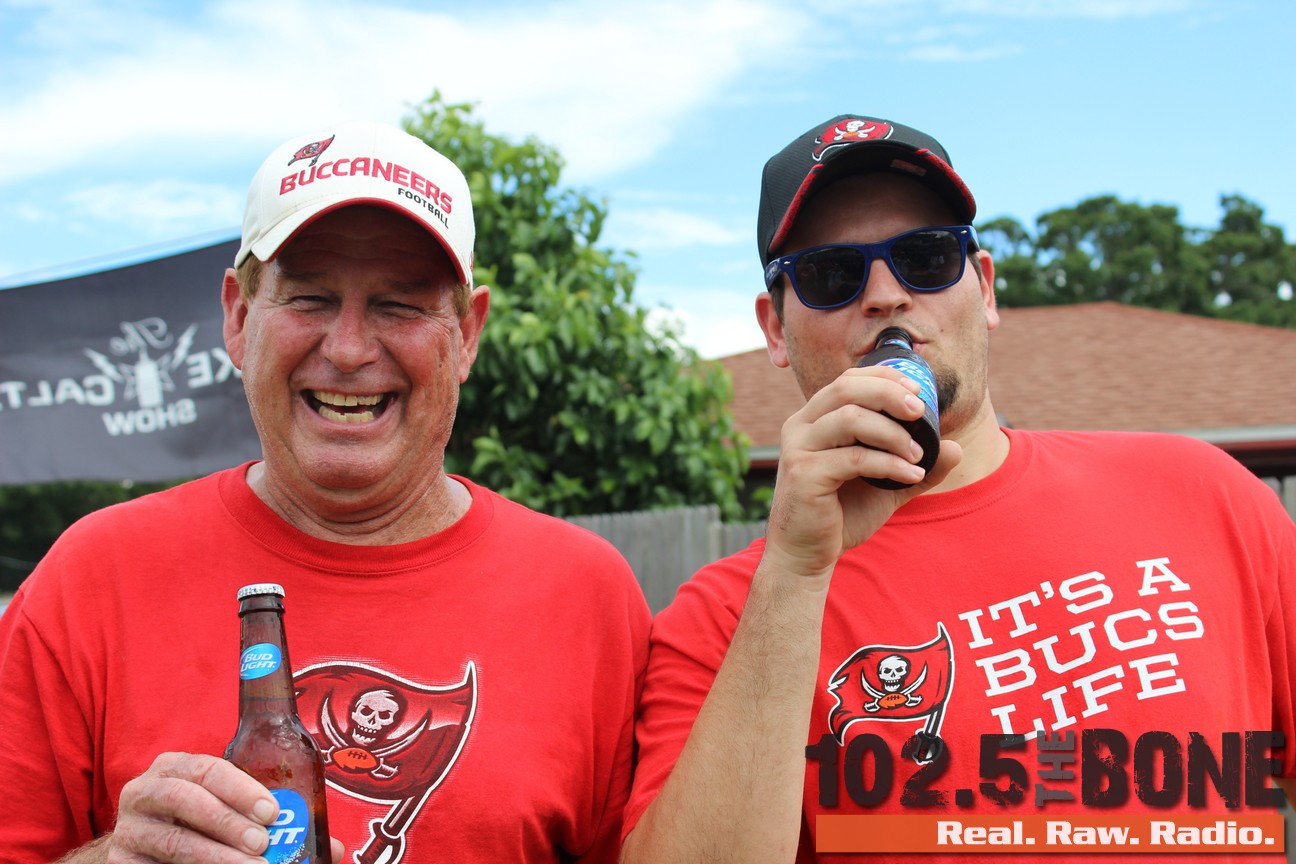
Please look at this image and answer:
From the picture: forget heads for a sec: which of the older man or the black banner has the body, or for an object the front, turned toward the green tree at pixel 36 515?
the black banner

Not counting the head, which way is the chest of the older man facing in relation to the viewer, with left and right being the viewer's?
facing the viewer

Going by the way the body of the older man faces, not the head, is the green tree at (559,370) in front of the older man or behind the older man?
behind

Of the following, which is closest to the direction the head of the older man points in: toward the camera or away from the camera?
toward the camera

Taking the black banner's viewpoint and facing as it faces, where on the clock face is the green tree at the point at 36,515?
The green tree is roughly at 12 o'clock from the black banner.

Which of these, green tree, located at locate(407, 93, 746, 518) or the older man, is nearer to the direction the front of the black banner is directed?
the green tree

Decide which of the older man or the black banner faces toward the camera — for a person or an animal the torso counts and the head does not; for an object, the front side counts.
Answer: the older man

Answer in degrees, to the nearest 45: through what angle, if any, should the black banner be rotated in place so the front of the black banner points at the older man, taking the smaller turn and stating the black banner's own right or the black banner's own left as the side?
approximately 180°

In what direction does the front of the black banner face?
away from the camera

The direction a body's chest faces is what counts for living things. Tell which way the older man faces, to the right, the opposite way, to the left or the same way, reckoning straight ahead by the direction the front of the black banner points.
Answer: the opposite way

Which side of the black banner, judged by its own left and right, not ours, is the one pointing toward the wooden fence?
right

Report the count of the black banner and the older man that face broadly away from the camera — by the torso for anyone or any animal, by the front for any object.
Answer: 1
